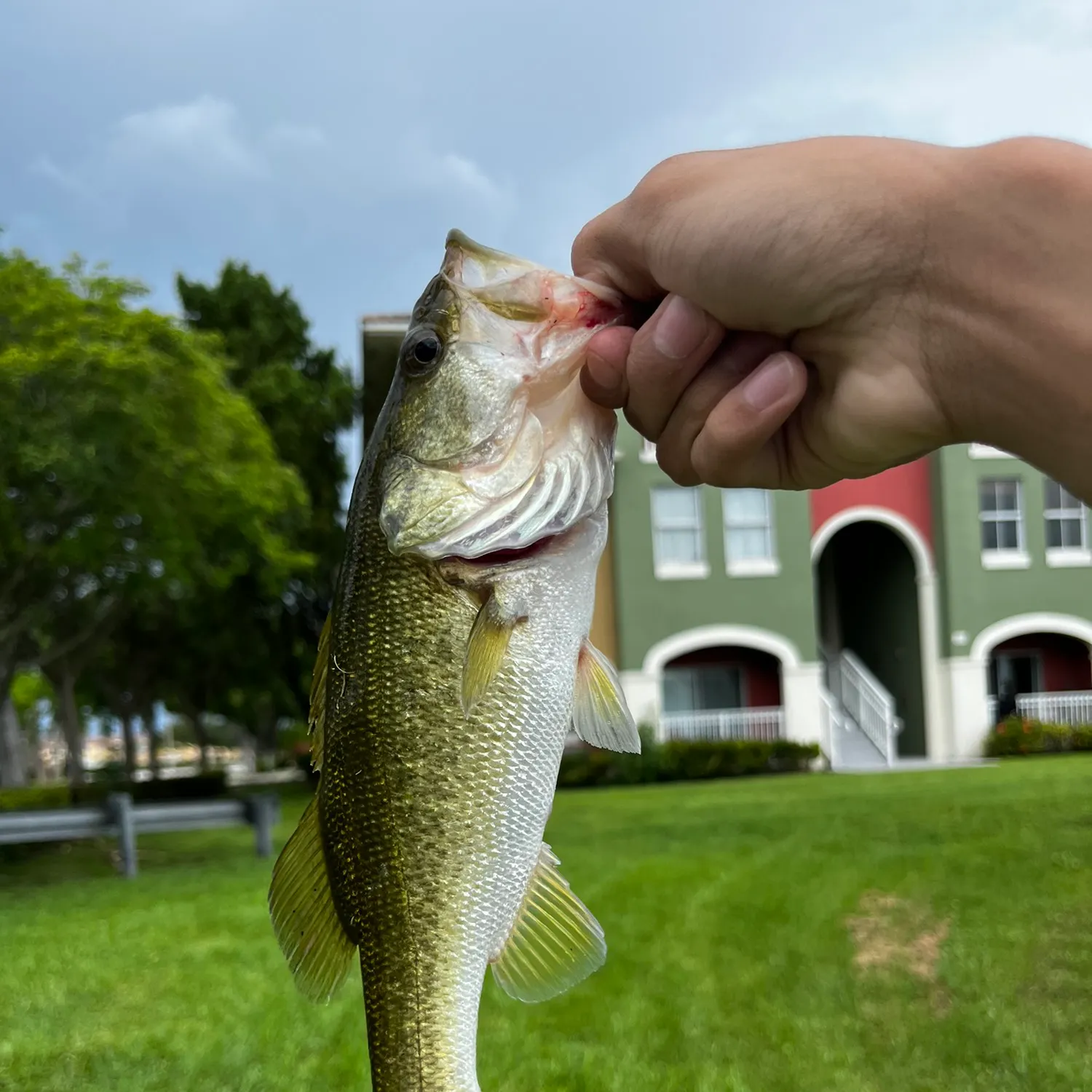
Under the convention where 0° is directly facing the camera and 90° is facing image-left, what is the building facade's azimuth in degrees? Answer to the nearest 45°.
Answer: approximately 0°

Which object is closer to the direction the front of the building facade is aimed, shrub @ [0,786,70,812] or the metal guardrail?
the metal guardrail

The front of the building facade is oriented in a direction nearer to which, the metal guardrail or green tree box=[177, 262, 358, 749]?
the metal guardrail

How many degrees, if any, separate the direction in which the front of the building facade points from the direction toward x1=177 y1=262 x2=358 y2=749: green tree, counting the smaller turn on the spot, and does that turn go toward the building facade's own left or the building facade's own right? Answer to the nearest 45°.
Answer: approximately 90° to the building facade's own right

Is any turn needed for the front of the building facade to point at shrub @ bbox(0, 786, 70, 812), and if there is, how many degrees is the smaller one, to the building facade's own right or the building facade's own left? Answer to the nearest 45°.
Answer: approximately 90° to the building facade's own right
